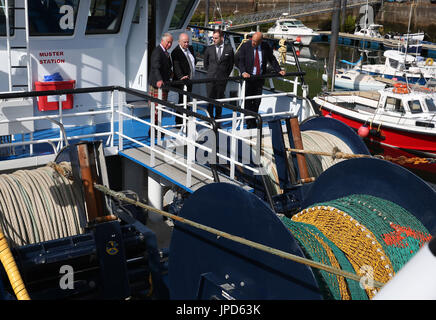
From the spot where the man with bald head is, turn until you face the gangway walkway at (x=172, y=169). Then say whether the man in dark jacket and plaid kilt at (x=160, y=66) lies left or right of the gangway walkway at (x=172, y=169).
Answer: right

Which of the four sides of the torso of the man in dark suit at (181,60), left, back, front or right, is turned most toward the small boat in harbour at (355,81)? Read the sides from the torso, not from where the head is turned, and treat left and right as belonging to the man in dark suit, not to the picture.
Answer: left

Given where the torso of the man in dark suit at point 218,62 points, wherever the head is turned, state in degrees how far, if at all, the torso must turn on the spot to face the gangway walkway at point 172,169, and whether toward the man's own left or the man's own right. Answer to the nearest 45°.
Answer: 0° — they already face it

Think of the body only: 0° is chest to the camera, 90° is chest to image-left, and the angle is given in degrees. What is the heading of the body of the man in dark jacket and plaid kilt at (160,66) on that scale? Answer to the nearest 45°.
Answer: approximately 315°

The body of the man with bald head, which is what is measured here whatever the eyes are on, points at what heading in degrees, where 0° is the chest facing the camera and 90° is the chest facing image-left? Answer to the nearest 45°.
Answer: approximately 0°

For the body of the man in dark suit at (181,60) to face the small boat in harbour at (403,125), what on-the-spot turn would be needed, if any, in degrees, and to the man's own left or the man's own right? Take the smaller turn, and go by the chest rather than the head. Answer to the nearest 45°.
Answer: approximately 90° to the man's own left

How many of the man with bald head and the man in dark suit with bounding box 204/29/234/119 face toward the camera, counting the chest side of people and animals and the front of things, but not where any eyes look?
2

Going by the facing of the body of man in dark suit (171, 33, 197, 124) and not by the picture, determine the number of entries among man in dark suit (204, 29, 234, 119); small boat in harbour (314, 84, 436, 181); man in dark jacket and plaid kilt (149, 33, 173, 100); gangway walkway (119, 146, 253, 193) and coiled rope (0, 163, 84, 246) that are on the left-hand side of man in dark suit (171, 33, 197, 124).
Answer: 2

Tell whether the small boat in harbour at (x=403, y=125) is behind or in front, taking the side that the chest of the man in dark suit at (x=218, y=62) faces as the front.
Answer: behind

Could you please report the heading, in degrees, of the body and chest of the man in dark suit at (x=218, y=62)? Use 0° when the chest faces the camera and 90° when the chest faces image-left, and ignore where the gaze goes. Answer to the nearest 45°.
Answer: approximately 0°

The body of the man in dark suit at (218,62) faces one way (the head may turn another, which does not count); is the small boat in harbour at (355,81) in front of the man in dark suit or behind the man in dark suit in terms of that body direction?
behind

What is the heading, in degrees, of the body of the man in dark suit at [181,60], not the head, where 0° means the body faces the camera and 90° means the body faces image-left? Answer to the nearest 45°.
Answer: approximately 315°

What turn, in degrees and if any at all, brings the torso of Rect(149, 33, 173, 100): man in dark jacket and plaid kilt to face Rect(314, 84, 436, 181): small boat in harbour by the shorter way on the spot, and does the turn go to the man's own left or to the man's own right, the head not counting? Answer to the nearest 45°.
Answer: approximately 90° to the man's own left
